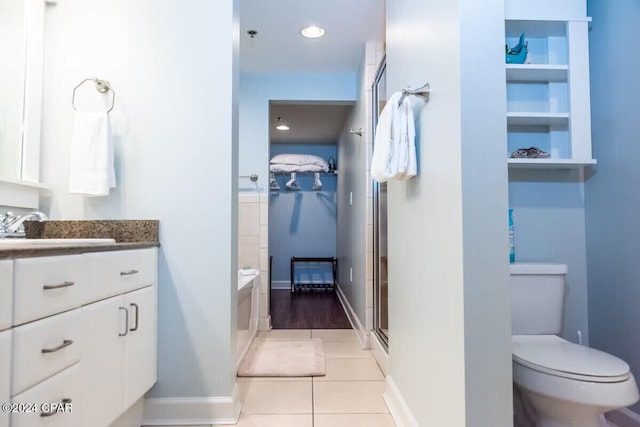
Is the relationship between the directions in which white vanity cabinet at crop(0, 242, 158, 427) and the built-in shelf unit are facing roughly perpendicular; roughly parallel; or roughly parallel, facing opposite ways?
roughly perpendicular

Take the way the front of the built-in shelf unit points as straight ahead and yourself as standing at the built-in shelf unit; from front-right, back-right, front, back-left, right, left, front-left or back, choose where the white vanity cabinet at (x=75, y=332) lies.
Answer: front-right

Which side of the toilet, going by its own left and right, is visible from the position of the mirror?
right

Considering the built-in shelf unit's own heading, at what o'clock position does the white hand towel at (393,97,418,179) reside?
The white hand towel is roughly at 1 o'clock from the built-in shelf unit.

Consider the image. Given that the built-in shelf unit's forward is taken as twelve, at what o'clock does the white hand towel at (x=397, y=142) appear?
The white hand towel is roughly at 1 o'clock from the built-in shelf unit.

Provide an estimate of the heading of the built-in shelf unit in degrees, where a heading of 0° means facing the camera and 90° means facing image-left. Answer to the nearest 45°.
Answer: approximately 0°

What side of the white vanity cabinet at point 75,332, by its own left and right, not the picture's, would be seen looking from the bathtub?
left

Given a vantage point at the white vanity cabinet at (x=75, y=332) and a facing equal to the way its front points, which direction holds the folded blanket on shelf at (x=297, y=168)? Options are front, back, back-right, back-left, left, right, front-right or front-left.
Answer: left

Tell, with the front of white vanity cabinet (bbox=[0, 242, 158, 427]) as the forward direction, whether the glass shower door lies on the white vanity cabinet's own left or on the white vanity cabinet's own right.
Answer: on the white vanity cabinet's own left

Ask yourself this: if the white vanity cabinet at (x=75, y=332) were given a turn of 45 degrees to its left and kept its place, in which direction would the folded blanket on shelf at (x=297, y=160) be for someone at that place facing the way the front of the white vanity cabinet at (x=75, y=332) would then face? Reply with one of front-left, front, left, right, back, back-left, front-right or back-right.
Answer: front-left
